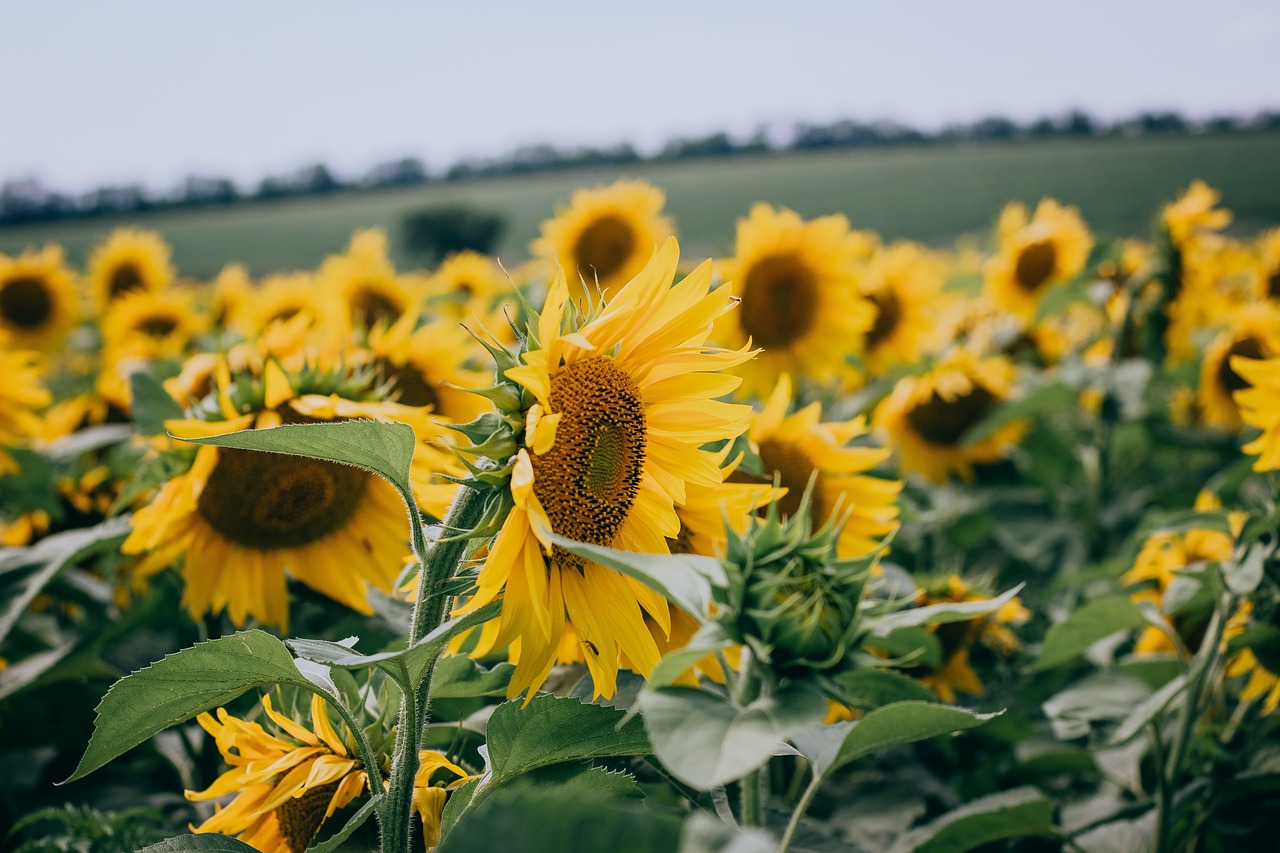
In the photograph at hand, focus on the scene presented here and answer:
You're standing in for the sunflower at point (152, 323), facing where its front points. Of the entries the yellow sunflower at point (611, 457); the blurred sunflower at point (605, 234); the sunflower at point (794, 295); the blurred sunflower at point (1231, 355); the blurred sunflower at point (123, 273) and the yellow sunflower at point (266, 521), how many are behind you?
1

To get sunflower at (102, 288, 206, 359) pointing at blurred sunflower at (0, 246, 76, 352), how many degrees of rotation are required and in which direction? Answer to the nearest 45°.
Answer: approximately 135° to its right

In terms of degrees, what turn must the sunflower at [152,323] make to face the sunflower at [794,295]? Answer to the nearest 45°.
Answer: approximately 45° to its left

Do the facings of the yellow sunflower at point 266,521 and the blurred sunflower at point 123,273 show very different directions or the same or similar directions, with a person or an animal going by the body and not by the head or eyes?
same or similar directions

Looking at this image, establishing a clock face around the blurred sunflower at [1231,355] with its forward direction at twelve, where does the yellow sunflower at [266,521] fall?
The yellow sunflower is roughly at 1 o'clock from the blurred sunflower.

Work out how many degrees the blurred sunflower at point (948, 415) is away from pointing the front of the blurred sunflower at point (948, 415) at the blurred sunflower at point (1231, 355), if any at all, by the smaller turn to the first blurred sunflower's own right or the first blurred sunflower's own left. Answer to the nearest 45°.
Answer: approximately 90° to the first blurred sunflower's own left

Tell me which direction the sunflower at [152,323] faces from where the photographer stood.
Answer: facing the viewer

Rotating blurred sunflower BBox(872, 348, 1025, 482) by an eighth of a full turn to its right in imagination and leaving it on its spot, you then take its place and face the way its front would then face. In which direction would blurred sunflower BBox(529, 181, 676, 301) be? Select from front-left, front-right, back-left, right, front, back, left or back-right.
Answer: front-right

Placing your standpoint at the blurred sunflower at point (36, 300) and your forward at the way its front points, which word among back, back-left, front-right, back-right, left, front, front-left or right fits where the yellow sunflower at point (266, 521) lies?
front

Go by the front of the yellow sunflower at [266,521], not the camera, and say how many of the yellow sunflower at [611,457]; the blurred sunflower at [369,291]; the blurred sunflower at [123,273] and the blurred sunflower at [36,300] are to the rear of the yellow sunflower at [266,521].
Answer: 3

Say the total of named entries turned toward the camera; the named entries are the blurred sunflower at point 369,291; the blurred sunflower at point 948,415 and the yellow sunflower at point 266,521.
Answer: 3

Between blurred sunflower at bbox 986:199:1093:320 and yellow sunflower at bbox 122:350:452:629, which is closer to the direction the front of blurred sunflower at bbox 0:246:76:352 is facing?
the yellow sunflower

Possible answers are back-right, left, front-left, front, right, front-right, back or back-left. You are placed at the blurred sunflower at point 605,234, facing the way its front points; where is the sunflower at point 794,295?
front-left
